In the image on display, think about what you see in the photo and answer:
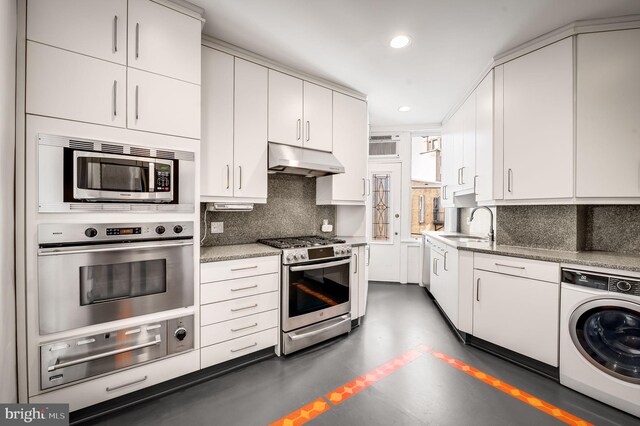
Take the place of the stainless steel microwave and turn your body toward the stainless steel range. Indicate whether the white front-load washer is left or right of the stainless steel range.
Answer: right

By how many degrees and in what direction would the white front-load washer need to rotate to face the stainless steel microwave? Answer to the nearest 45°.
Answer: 0° — it already faces it

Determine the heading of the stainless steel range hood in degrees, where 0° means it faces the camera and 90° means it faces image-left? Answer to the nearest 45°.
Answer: approximately 315°

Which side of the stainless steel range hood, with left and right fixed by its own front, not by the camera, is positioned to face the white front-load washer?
front

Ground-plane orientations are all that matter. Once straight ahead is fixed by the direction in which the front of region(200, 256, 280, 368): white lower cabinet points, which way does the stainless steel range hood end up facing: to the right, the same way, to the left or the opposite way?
the same way

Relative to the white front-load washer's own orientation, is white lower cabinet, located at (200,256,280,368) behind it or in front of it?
in front

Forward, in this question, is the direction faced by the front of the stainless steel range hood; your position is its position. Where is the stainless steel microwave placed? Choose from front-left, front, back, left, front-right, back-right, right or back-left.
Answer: right

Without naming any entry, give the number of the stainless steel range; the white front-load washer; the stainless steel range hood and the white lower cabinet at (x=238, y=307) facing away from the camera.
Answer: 0

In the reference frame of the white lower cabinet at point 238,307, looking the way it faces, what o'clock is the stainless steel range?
The stainless steel range is roughly at 10 o'clock from the white lower cabinet.

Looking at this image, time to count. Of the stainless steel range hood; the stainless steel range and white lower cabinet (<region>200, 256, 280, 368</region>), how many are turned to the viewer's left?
0

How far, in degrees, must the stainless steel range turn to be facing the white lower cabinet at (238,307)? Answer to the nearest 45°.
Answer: approximately 90° to its right

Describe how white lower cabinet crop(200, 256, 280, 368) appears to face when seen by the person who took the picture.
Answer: facing the viewer and to the right of the viewer

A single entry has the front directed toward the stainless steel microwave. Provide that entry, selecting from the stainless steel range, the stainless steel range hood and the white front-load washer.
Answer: the white front-load washer

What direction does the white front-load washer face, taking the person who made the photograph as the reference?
facing the viewer and to the left of the viewer

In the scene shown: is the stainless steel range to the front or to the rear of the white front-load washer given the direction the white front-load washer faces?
to the front
